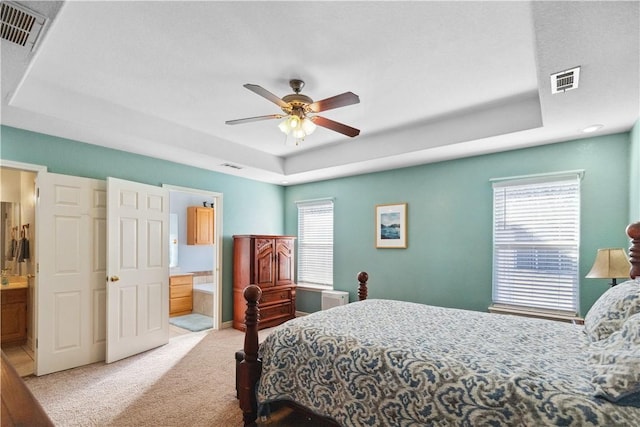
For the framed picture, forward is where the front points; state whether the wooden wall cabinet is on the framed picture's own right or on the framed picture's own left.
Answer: on the framed picture's own right

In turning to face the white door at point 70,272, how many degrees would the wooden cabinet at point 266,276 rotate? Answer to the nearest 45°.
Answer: approximately 90° to its right

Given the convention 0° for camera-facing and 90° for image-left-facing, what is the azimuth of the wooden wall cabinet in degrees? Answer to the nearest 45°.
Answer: approximately 315°

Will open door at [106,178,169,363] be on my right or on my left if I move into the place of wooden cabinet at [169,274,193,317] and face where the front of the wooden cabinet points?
on my right
